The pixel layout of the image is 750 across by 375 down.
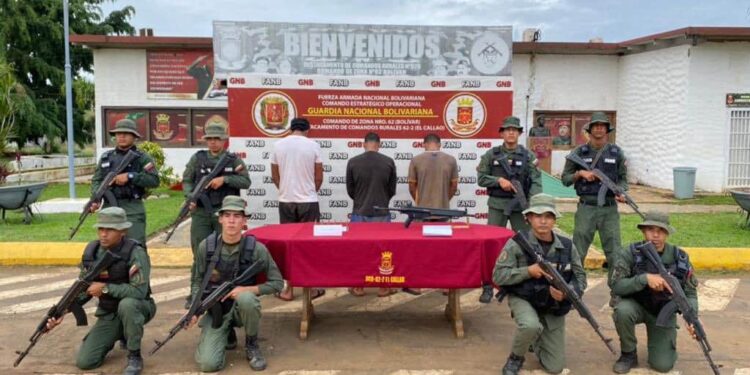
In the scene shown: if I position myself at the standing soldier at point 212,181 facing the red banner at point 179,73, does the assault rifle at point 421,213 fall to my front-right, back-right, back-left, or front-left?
back-right

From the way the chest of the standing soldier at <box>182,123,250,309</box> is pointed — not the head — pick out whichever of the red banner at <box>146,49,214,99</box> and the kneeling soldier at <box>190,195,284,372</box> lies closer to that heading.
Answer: the kneeling soldier

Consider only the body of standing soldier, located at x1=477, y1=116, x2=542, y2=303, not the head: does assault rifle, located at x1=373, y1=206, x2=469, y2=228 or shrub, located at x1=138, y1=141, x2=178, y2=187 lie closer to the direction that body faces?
the assault rifle

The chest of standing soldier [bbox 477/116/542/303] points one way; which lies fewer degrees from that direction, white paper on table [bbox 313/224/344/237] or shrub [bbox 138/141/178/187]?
the white paper on table

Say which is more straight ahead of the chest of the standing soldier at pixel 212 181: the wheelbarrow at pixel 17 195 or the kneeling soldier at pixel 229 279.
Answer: the kneeling soldier

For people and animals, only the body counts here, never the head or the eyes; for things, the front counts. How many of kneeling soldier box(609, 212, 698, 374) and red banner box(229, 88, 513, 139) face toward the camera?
2

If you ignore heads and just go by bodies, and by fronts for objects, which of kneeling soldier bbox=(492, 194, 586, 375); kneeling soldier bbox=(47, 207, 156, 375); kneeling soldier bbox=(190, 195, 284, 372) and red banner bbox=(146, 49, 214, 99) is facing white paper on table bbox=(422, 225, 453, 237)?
the red banner

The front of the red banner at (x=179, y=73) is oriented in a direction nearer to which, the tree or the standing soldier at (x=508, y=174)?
the standing soldier
